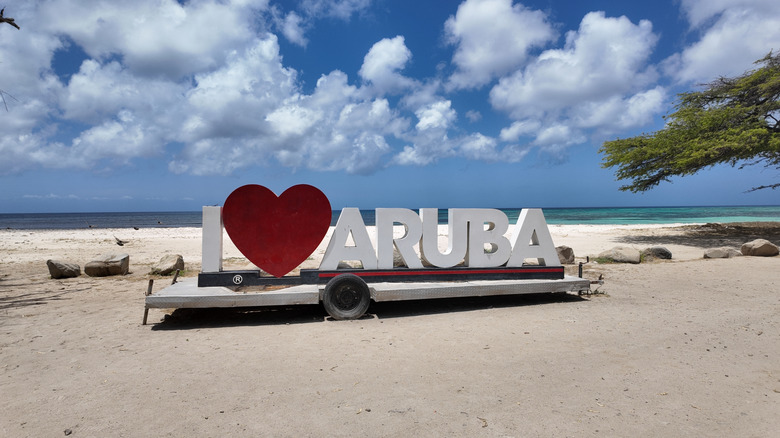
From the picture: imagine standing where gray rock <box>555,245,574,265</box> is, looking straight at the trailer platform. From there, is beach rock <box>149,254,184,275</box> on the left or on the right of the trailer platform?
right

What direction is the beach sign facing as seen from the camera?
toward the camera

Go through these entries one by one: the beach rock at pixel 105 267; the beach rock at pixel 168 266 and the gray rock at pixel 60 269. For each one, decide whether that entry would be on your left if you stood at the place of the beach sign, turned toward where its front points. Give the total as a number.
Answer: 0

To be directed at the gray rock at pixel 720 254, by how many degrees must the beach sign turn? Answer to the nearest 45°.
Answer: approximately 135° to its left

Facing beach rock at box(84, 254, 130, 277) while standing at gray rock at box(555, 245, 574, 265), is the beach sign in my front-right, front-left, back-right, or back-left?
front-left

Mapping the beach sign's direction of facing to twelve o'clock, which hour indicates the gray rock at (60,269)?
The gray rock is roughly at 4 o'clock from the beach sign.

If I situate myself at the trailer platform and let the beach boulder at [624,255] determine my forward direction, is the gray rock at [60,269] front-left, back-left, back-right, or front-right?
back-left

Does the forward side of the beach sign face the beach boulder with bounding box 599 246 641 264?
no

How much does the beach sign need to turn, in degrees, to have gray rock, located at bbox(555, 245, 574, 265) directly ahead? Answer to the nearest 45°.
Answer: approximately 135° to its left

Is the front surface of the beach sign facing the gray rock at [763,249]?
no

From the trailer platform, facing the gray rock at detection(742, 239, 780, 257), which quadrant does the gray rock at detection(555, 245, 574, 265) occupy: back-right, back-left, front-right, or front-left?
front-left

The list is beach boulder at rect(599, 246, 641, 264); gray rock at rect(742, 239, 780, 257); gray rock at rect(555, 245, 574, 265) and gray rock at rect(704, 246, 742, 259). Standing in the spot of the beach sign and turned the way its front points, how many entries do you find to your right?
0

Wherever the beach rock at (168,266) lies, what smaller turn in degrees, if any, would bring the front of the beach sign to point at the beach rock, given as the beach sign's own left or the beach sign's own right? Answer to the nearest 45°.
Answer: approximately 135° to the beach sign's own right

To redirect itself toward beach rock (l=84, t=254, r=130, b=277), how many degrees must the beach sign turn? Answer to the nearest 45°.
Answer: approximately 135° to its right

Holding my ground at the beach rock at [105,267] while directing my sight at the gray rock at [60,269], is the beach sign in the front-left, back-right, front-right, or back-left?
back-left

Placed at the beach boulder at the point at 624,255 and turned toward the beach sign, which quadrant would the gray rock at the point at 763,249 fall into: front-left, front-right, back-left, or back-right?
back-left

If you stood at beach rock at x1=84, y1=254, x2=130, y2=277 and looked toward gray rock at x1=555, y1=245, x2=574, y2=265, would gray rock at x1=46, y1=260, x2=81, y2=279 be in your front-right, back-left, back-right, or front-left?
back-right
